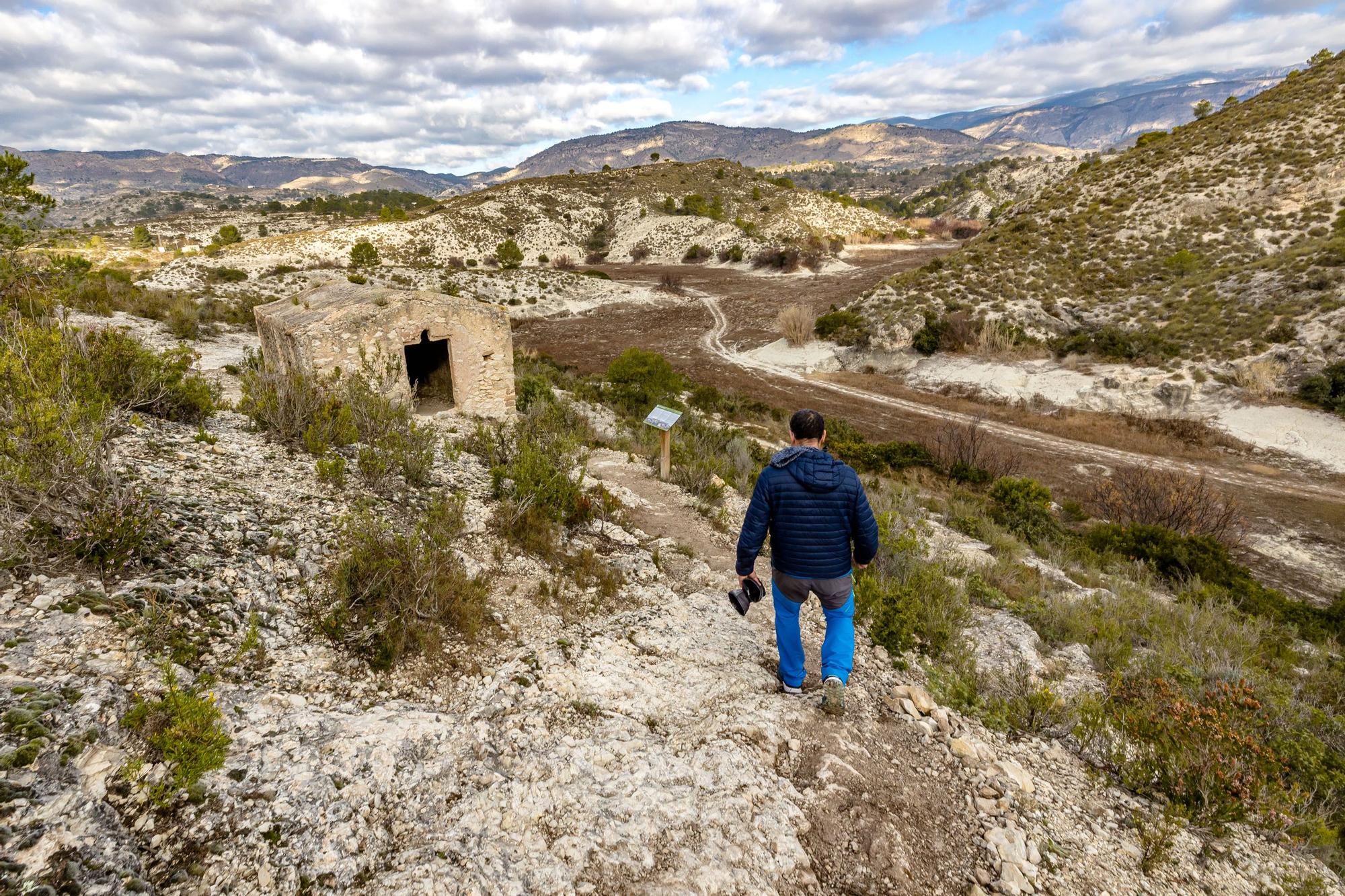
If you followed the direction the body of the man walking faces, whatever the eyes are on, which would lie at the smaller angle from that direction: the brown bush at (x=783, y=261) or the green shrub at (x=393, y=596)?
the brown bush

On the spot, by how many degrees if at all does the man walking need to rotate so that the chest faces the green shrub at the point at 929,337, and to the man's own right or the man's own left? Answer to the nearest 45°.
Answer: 0° — they already face it

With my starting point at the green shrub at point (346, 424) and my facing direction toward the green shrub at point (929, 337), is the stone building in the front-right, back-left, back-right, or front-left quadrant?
front-left

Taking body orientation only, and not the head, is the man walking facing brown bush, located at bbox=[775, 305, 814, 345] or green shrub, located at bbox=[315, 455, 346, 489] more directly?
the brown bush

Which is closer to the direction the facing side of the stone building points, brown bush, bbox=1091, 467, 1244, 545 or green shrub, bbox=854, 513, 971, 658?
the green shrub

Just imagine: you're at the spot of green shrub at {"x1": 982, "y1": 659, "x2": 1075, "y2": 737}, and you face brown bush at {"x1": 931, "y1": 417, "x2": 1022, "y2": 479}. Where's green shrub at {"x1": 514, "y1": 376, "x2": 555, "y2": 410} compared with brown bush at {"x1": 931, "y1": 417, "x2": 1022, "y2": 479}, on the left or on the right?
left

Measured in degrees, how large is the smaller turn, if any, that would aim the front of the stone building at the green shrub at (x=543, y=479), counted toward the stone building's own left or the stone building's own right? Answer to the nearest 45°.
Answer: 0° — it already faces it

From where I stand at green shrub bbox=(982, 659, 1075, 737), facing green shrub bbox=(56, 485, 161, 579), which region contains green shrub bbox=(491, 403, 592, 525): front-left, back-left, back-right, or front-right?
front-right

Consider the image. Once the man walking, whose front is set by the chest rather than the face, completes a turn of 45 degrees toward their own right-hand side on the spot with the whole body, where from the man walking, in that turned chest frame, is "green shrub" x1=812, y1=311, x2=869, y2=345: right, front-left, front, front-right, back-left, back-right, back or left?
front-left

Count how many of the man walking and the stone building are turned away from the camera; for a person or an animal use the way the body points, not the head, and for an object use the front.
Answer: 1

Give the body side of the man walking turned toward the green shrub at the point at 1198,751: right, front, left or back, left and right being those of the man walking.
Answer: right

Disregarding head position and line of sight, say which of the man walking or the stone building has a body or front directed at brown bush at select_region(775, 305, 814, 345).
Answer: the man walking

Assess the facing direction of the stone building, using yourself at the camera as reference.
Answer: facing the viewer

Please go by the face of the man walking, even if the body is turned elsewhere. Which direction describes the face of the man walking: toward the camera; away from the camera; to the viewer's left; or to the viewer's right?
away from the camera

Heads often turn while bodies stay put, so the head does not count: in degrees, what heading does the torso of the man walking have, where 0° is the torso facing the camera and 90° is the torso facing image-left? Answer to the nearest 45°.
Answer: approximately 180°

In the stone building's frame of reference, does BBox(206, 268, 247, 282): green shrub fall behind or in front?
behind

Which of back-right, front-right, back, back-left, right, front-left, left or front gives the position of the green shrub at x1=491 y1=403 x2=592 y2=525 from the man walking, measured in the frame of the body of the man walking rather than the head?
front-left

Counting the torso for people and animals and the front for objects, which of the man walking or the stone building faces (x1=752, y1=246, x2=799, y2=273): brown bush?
the man walking

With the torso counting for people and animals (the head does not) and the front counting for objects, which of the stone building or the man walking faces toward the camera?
the stone building
